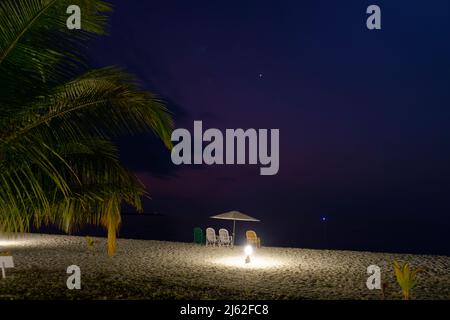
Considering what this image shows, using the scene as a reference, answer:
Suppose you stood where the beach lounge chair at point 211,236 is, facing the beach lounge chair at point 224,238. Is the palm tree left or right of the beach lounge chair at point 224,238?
right

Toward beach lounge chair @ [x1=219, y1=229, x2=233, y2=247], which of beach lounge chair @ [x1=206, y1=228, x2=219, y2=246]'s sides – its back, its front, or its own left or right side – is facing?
right

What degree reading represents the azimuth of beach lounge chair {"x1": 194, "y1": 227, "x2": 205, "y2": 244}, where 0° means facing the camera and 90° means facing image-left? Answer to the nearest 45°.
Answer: approximately 225°

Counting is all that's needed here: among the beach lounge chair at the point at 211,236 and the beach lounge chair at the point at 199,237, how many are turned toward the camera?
0

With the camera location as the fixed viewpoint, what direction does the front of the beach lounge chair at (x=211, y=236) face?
facing away from the viewer and to the right of the viewer

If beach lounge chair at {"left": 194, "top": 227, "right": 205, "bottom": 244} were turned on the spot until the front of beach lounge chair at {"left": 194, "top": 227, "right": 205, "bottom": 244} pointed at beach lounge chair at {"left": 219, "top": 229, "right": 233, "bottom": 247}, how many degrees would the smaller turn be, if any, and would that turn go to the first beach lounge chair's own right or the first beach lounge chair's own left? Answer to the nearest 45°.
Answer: approximately 90° to the first beach lounge chair's own right
